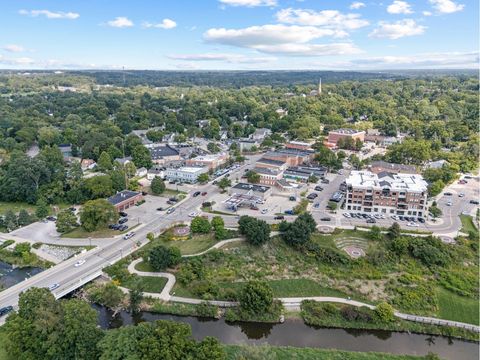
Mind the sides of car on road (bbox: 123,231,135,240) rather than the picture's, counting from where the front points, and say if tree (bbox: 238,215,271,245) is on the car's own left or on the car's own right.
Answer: on the car's own left

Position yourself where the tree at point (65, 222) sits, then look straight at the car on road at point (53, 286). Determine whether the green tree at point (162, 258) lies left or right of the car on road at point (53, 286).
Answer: left

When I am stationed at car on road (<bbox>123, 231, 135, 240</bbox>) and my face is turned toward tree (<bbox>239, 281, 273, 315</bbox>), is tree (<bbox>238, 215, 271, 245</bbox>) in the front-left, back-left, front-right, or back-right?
front-left

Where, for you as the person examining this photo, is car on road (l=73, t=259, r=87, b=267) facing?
facing the viewer and to the left of the viewer

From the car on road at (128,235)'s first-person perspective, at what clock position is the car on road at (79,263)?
the car on road at (79,263) is roughly at 12 o'clock from the car on road at (128,235).

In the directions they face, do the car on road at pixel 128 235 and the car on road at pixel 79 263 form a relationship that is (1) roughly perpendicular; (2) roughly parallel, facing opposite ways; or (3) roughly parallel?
roughly parallel

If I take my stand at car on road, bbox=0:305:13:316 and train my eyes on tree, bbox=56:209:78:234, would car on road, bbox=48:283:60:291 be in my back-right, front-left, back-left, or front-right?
front-right

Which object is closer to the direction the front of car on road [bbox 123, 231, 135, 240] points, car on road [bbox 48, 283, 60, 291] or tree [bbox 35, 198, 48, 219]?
the car on road

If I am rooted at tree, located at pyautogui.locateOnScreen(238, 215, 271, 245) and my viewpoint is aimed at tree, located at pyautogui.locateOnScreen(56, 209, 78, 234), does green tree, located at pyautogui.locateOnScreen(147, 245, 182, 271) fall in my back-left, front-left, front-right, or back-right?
front-left

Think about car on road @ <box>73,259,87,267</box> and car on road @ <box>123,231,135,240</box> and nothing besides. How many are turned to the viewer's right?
0

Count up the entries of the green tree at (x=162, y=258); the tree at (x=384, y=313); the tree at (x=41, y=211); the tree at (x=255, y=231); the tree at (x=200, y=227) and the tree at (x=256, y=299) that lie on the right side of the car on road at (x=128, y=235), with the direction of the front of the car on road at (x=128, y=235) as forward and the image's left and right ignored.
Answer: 1

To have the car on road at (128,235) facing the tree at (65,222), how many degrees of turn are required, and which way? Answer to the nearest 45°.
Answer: approximately 90° to its right

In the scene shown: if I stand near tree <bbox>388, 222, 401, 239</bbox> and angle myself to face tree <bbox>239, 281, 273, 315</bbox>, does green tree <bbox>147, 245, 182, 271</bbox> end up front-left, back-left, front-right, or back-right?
front-right
